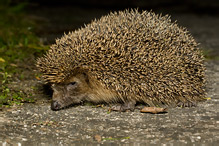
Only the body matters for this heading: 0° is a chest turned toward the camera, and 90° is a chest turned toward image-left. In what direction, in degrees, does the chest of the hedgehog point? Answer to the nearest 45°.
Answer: approximately 90°
